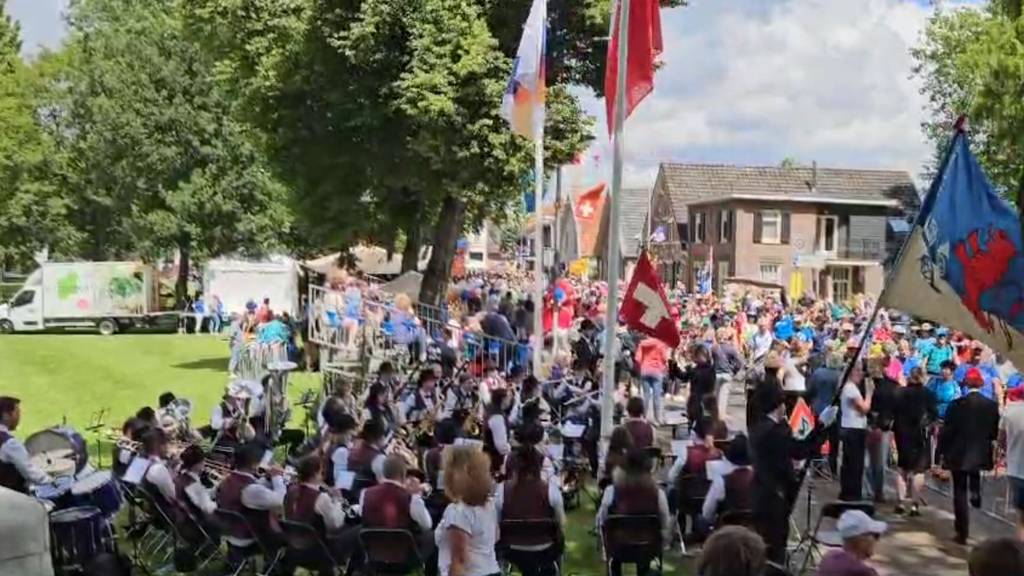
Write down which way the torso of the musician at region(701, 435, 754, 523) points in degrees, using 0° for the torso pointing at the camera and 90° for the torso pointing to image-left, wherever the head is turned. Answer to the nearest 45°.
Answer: approximately 225°

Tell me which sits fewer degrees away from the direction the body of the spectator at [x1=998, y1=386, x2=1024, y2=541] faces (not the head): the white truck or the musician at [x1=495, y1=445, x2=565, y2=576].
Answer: the white truck

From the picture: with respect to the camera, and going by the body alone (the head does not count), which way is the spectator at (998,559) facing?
away from the camera

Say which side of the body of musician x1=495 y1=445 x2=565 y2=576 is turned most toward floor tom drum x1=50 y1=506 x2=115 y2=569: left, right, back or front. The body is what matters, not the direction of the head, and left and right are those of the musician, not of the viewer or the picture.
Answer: left

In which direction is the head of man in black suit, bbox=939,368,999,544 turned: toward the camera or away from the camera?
away from the camera

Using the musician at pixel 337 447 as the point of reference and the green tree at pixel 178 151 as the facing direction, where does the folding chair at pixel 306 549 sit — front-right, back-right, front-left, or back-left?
back-left

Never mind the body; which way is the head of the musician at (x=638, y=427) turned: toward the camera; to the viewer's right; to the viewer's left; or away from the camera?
away from the camera

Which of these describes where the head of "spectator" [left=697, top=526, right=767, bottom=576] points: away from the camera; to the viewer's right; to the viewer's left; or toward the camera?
away from the camera

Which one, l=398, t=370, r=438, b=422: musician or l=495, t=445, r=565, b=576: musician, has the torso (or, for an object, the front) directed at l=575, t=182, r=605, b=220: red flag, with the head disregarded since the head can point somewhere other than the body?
l=495, t=445, r=565, b=576: musician

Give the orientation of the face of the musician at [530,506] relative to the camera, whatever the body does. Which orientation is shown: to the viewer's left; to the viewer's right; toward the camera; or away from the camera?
away from the camera

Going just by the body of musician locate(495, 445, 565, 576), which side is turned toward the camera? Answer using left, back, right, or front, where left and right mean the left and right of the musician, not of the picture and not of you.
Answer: back

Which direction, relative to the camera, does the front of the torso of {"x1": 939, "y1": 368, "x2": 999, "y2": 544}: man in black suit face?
away from the camera

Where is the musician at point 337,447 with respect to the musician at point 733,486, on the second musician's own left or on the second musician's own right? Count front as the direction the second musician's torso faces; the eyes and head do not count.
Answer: on the second musician's own left

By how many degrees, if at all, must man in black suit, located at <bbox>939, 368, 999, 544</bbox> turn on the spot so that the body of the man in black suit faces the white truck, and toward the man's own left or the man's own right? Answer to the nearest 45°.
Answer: approximately 45° to the man's own left
